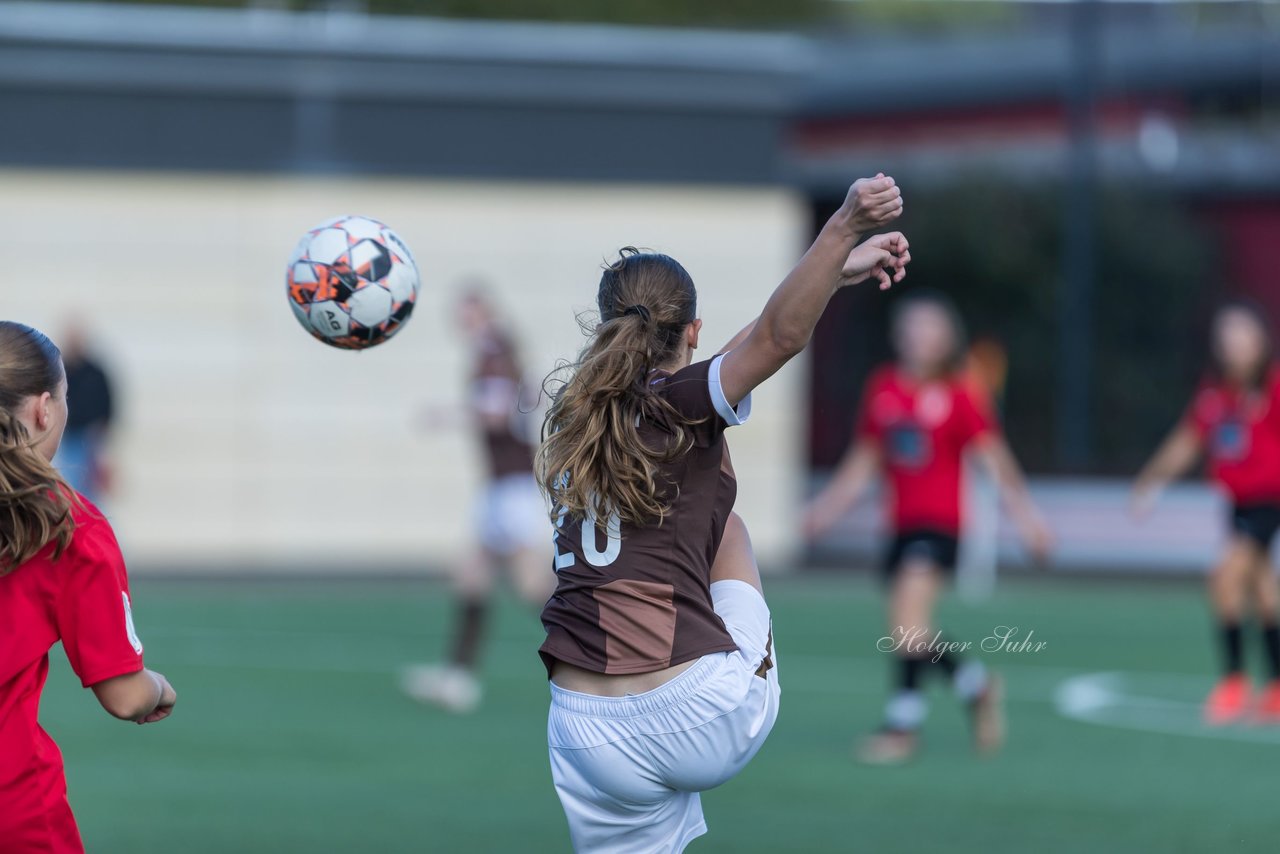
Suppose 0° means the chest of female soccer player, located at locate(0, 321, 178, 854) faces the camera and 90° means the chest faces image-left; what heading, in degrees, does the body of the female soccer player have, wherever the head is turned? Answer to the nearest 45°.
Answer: approximately 225°

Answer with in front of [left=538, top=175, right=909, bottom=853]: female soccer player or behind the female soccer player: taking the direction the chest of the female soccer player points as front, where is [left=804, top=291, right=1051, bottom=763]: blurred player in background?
in front

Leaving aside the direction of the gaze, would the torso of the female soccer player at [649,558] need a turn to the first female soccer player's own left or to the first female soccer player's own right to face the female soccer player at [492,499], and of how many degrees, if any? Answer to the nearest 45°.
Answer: approximately 45° to the first female soccer player's own left

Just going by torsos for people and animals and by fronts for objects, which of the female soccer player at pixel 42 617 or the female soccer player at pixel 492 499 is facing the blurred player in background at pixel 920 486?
the female soccer player at pixel 42 617

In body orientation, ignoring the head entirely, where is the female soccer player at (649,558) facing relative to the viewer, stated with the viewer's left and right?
facing away from the viewer and to the right of the viewer

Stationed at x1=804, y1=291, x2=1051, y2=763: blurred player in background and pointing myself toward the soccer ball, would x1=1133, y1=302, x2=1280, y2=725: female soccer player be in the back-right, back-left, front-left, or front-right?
back-left

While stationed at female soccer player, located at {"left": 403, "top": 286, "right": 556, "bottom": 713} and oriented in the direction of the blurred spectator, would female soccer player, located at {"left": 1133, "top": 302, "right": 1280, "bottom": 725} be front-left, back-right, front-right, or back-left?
back-right

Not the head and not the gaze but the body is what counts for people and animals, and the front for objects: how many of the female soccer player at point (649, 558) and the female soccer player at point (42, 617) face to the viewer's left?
0

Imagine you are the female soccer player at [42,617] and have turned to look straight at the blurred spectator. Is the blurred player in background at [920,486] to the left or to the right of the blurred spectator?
right

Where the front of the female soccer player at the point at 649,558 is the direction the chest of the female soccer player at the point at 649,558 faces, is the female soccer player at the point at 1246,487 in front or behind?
in front

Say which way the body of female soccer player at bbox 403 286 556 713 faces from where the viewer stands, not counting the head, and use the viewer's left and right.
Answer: facing the viewer and to the left of the viewer

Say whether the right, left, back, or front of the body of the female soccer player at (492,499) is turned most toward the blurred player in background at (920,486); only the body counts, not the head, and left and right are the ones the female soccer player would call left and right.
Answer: left

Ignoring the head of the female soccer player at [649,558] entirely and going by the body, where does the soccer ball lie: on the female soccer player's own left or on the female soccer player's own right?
on the female soccer player's own left

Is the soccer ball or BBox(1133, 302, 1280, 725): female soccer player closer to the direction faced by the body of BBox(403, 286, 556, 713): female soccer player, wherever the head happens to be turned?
the soccer ball
